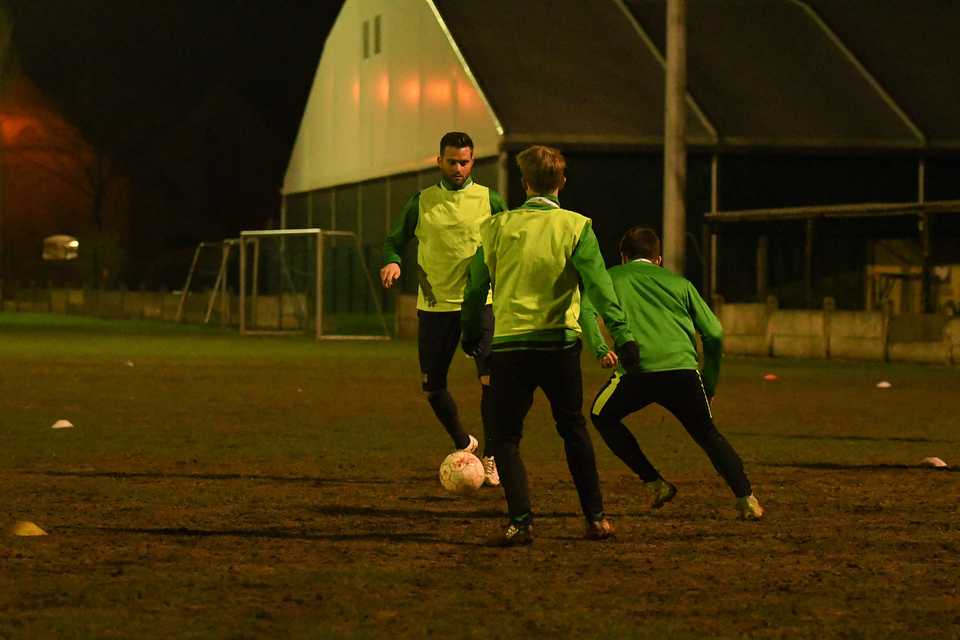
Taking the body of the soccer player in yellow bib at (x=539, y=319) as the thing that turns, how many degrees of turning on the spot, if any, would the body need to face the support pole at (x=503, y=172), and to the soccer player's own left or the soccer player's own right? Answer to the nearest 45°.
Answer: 0° — they already face it

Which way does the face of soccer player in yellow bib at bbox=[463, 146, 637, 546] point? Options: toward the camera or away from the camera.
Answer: away from the camera

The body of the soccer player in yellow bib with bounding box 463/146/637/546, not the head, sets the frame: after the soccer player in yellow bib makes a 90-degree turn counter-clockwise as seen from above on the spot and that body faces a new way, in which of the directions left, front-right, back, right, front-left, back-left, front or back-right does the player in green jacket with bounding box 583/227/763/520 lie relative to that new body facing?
back-right

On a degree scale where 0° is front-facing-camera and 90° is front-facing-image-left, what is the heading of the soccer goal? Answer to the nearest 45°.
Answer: approximately 45°

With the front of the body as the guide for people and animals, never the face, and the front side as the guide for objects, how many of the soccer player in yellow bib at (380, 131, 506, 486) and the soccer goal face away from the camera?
0

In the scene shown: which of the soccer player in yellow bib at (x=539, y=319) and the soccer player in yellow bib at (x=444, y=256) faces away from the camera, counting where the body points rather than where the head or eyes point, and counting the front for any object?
the soccer player in yellow bib at (x=539, y=319)

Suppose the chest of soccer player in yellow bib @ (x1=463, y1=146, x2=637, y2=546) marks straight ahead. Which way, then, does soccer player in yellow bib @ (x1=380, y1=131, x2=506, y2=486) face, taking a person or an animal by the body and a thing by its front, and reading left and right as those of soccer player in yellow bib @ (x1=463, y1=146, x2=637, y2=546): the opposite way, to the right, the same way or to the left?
the opposite way

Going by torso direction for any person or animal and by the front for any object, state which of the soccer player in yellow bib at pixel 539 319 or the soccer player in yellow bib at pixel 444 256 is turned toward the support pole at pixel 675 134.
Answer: the soccer player in yellow bib at pixel 539 319

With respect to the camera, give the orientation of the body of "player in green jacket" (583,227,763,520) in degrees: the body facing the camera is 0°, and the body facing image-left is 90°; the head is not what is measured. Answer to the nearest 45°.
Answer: approximately 135°

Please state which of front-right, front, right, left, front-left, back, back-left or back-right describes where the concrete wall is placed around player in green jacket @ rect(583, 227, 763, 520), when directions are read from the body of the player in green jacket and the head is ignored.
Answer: front-right

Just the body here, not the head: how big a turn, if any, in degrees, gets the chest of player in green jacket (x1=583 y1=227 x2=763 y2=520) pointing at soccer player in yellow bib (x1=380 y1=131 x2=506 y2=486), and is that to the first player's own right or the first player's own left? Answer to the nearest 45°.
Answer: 0° — they already face them

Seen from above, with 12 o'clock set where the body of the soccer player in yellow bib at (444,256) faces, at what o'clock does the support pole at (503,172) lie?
The support pole is roughly at 6 o'clock from the soccer player in yellow bib.

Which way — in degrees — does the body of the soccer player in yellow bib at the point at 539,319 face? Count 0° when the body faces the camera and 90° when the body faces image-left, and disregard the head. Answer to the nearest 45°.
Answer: approximately 180°

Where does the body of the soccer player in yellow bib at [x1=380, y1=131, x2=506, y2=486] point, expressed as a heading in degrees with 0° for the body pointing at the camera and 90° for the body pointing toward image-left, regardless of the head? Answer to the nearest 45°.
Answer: approximately 0°
